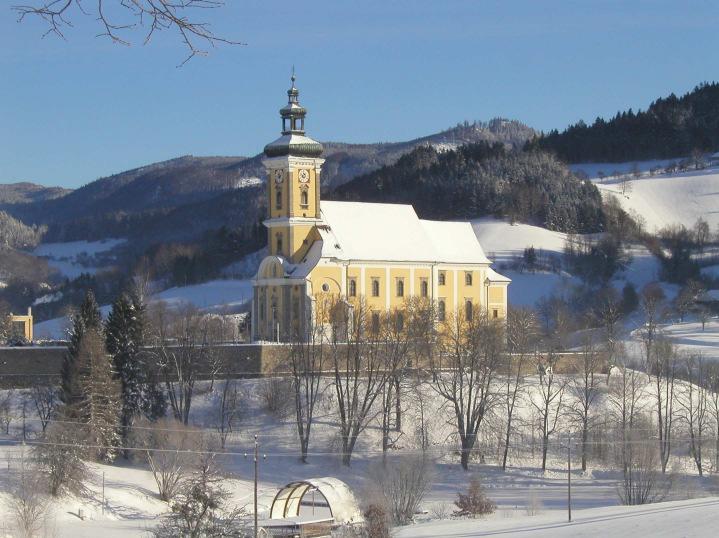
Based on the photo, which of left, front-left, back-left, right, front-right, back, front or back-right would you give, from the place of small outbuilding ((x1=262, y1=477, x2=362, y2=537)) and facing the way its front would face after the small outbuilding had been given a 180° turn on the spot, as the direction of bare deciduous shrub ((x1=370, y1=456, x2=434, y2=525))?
front

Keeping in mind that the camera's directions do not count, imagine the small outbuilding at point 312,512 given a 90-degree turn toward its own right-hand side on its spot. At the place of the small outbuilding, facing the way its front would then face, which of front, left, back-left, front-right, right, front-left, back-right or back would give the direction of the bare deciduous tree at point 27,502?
front-left

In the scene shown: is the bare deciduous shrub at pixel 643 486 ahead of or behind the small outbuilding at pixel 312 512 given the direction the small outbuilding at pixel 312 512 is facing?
behind

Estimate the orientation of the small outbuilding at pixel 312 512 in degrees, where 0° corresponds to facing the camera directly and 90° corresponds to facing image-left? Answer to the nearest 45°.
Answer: approximately 45°
